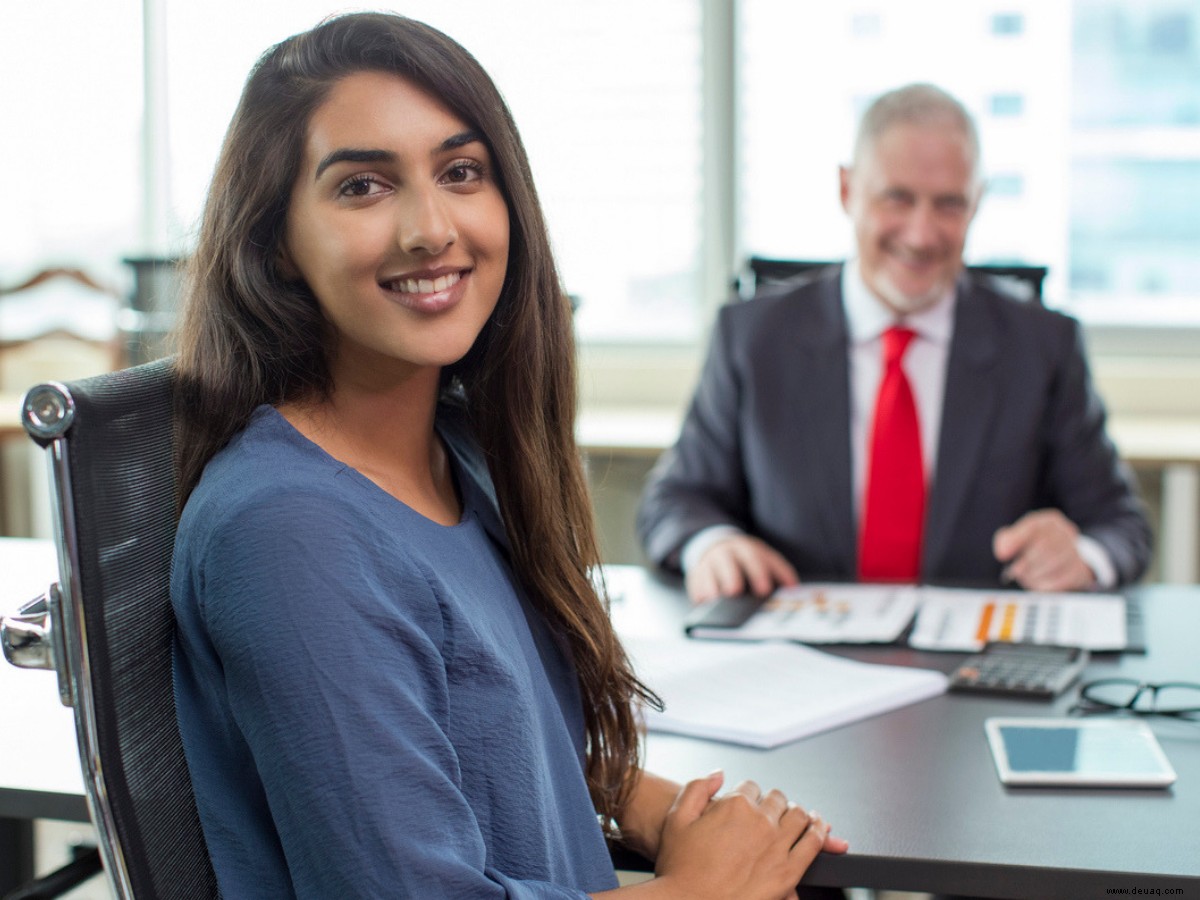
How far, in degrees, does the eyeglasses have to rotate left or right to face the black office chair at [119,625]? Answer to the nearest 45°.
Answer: approximately 45° to its right

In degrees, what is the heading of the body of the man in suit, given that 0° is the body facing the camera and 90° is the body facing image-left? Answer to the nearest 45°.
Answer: approximately 0°

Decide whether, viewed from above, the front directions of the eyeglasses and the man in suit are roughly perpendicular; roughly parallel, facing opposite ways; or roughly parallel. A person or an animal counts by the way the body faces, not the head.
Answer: roughly parallel

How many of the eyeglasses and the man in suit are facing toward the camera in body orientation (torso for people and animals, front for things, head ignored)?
2

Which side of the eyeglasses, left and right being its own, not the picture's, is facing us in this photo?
front

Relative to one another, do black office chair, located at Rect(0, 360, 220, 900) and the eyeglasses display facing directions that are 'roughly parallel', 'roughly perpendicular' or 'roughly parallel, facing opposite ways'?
roughly perpendicular

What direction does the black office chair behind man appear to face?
toward the camera

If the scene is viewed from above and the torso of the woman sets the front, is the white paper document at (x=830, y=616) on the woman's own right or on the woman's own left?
on the woman's own left

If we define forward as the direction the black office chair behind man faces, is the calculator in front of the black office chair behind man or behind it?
in front

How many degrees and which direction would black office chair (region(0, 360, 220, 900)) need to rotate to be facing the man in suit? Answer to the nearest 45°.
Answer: approximately 90° to its left
